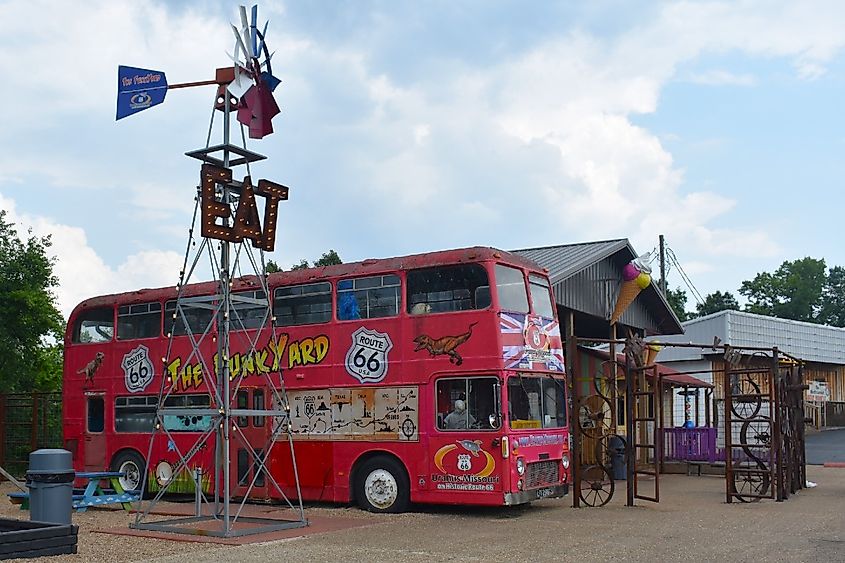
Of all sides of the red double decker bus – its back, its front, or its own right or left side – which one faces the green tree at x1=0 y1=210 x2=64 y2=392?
back

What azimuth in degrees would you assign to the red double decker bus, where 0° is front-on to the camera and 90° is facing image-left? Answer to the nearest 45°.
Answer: approximately 315°

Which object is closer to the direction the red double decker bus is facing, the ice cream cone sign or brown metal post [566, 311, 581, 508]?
the brown metal post

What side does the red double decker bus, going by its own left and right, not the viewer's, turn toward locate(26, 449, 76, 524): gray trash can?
right

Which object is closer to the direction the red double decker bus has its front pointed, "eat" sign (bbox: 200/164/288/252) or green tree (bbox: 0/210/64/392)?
the "eat" sign

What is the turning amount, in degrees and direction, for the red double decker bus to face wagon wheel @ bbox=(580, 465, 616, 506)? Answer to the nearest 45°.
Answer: approximately 45° to its left

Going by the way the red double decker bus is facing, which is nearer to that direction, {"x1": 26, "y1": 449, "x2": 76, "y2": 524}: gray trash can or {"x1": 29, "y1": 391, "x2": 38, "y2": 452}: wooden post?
the gray trash can

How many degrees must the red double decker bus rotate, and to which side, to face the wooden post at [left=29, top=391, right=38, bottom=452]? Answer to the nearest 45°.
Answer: approximately 180°
